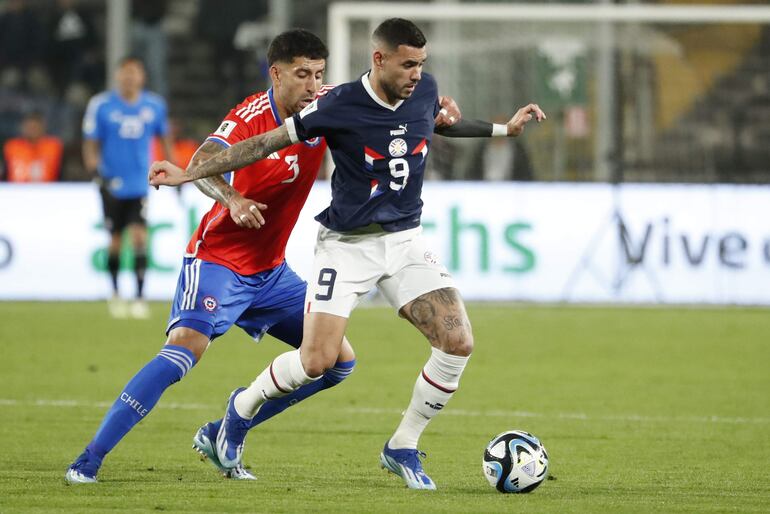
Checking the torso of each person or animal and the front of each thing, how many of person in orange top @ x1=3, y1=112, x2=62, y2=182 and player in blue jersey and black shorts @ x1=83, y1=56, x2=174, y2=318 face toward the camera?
2

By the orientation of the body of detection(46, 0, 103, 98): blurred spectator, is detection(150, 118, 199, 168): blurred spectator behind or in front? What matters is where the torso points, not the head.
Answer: in front

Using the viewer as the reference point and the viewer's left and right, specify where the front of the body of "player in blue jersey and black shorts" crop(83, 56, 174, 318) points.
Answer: facing the viewer

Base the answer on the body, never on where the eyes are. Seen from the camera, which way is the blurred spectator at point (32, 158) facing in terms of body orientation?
toward the camera

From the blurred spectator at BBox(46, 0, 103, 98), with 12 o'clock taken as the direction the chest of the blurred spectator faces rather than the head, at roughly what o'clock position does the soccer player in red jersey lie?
The soccer player in red jersey is roughly at 12 o'clock from the blurred spectator.

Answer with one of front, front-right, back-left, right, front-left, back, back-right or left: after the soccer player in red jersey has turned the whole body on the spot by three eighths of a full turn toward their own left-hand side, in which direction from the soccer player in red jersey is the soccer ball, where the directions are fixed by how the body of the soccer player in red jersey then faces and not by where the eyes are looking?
back-right

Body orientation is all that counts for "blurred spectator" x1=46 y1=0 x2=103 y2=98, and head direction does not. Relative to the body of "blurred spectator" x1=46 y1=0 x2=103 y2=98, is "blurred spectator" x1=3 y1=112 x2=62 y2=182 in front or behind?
in front

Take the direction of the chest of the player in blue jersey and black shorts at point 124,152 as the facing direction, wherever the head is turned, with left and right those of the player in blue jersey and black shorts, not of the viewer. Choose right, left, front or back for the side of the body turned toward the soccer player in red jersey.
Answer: front

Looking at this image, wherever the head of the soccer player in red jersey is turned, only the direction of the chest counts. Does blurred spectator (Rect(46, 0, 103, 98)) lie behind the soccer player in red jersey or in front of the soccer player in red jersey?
behind
